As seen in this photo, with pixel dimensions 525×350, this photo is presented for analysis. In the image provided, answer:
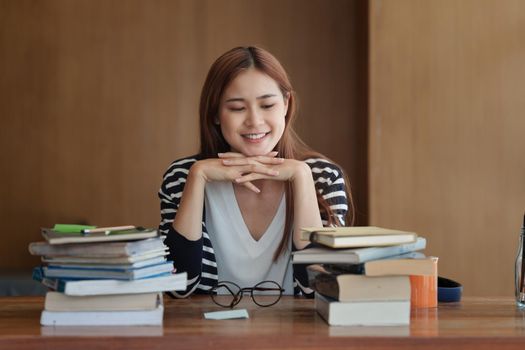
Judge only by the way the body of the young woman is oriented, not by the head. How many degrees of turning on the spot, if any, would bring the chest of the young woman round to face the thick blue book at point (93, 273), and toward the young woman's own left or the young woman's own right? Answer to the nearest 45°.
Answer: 0° — they already face it

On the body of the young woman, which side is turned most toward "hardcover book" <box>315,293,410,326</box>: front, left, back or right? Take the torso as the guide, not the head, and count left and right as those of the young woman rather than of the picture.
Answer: front

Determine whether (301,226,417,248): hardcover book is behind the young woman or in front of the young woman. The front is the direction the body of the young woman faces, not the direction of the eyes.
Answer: in front

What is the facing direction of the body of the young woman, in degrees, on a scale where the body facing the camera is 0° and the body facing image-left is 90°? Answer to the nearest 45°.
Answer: approximately 0°

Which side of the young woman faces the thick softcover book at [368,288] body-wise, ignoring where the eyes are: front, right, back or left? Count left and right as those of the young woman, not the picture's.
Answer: front

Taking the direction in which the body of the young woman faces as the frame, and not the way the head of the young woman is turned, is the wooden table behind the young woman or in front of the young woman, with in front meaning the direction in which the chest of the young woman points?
in front

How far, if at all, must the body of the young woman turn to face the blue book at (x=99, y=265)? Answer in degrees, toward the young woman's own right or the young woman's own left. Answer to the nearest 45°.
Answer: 0° — they already face it
